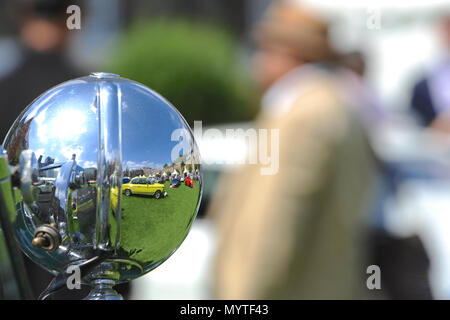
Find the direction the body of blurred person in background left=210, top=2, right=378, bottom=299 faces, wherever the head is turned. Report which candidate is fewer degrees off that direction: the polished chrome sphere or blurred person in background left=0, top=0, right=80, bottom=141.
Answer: the blurred person in background

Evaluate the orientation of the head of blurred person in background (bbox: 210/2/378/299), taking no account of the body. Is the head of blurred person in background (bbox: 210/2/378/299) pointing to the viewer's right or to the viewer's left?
to the viewer's left

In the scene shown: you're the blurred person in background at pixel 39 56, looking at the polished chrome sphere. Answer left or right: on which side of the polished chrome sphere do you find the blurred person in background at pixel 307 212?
left

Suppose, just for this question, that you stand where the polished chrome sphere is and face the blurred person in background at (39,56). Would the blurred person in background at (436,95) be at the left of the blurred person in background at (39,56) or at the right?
right

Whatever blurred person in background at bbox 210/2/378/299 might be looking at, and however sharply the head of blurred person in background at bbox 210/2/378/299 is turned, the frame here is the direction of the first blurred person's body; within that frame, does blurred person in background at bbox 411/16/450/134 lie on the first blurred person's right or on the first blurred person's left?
on the first blurred person's right

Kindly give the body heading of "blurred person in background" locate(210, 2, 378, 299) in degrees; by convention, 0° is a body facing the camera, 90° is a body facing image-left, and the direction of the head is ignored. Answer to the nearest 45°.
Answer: approximately 90°

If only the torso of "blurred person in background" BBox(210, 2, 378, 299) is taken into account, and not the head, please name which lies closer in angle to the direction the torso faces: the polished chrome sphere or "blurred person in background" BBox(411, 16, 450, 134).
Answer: the polished chrome sphere

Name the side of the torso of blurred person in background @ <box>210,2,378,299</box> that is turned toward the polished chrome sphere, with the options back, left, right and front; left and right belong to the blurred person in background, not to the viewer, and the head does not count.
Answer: left
